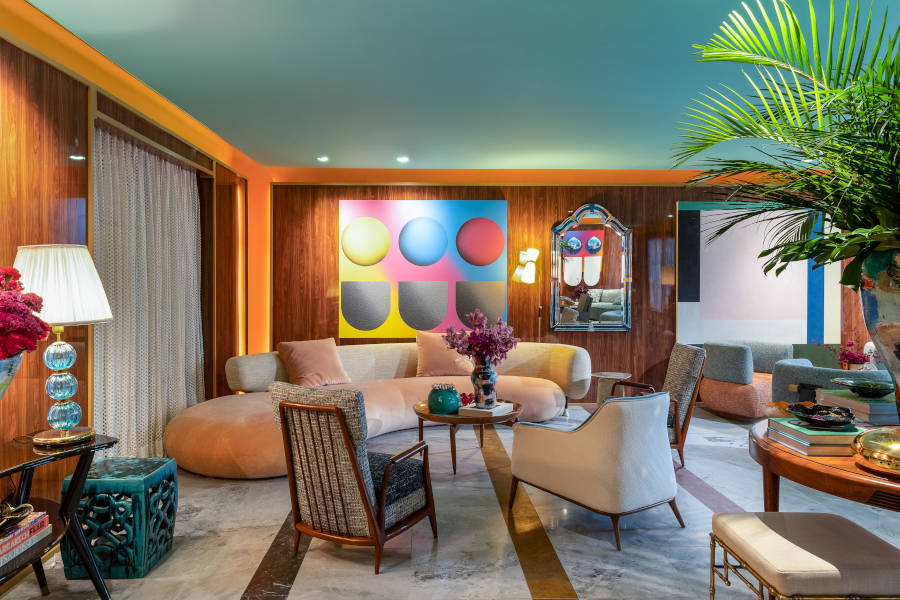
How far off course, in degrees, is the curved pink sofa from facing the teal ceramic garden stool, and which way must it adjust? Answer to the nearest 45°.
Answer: approximately 45° to its right

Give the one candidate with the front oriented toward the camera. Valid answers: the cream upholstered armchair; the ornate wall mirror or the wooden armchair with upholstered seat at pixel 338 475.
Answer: the ornate wall mirror

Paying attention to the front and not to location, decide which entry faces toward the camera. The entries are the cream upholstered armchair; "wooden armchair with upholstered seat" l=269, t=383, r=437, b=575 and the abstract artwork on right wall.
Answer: the abstract artwork on right wall

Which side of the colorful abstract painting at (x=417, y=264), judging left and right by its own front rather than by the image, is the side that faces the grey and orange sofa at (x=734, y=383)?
left

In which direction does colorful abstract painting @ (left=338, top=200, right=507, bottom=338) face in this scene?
toward the camera

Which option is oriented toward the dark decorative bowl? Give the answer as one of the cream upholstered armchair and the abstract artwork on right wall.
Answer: the abstract artwork on right wall

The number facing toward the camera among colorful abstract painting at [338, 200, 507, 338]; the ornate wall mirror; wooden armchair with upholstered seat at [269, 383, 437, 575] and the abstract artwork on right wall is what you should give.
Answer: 3

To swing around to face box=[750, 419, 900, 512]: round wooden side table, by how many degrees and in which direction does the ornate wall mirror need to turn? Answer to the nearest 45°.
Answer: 0° — it already faces it

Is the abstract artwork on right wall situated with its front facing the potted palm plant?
yes

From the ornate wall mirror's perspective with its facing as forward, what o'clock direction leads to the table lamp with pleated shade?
The table lamp with pleated shade is roughly at 1 o'clock from the ornate wall mirror.

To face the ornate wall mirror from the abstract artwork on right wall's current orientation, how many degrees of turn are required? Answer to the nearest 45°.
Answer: approximately 45° to its right

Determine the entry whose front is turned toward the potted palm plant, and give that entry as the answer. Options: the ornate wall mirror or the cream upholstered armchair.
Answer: the ornate wall mirror

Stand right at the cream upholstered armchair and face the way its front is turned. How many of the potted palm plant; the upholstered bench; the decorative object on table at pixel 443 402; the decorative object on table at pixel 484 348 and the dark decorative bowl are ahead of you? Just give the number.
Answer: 2

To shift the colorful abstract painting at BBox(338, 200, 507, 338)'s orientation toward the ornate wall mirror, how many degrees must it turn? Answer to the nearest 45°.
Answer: approximately 90° to its left

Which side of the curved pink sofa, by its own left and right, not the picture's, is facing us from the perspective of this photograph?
front

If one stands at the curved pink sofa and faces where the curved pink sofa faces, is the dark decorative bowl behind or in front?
in front

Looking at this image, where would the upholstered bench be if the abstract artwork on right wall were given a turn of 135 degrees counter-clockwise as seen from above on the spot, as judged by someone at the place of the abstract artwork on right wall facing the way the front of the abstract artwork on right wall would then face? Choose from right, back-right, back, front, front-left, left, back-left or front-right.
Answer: back-right

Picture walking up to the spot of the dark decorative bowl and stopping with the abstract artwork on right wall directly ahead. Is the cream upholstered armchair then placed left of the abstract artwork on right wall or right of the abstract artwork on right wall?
left

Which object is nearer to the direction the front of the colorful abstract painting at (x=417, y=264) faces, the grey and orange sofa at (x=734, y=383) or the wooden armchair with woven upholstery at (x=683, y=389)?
the wooden armchair with woven upholstery

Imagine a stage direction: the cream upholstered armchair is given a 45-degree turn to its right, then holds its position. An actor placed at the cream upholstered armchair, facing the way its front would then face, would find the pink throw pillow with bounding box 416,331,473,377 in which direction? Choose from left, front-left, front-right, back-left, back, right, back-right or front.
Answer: front-left
